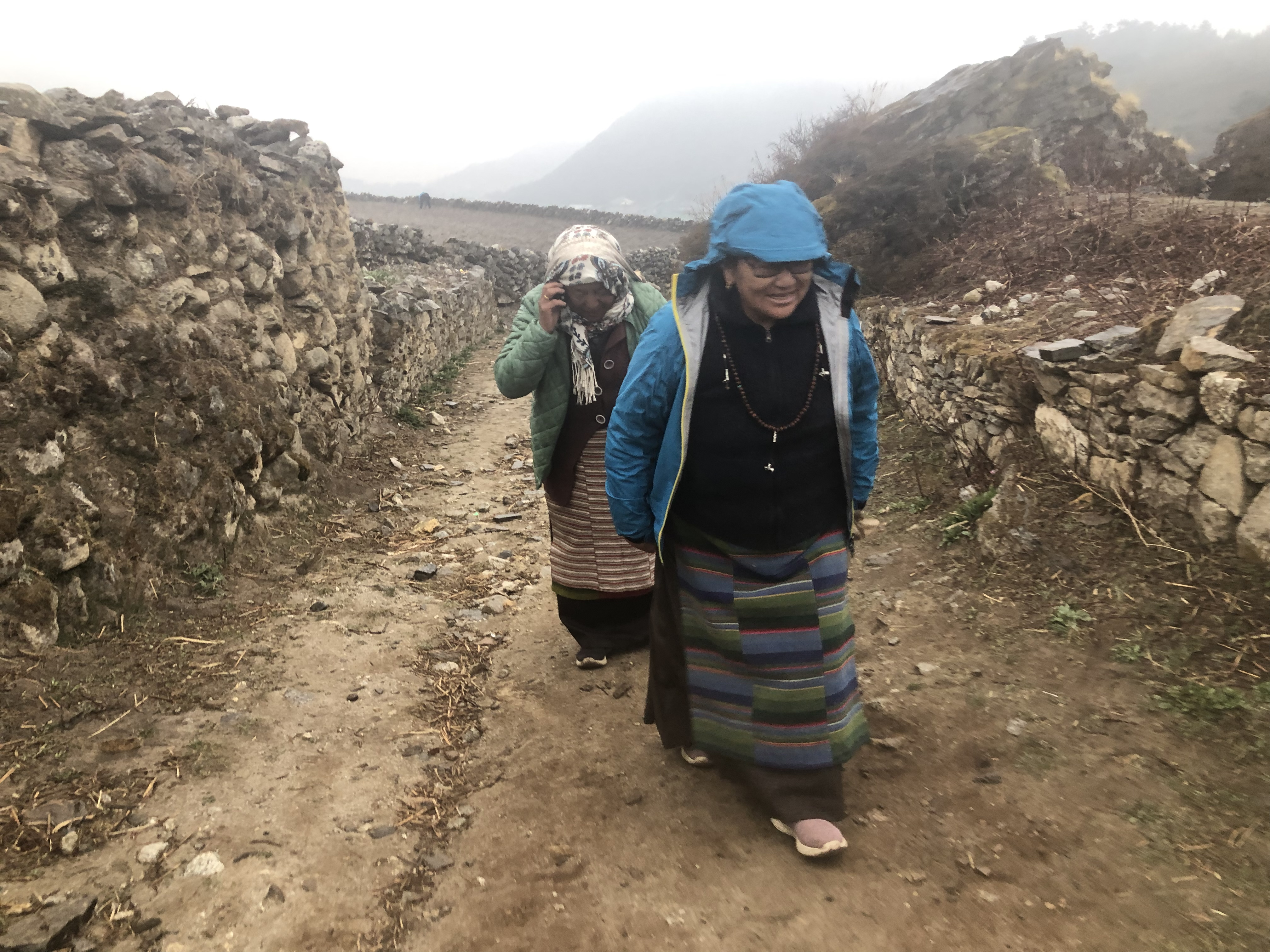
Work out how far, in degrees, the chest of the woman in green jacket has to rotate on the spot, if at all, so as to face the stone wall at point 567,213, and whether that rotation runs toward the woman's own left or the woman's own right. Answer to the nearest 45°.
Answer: approximately 180°

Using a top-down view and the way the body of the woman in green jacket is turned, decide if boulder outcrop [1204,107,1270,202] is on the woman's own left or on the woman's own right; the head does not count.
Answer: on the woman's own left

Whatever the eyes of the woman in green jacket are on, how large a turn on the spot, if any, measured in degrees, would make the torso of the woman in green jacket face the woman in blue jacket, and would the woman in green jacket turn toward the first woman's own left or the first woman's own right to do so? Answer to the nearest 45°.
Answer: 0° — they already face them

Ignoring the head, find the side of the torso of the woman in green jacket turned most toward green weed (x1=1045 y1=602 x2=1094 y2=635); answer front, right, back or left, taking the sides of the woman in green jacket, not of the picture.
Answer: left

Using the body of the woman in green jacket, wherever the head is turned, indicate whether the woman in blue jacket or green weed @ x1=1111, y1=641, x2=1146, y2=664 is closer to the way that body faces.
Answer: the woman in blue jacket

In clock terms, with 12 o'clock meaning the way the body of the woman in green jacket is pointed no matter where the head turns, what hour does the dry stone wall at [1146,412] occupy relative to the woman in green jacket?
The dry stone wall is roughly at 9 o'clock from the woman in green jacket.

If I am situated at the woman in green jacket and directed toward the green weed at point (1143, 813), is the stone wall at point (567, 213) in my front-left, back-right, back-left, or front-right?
back-left

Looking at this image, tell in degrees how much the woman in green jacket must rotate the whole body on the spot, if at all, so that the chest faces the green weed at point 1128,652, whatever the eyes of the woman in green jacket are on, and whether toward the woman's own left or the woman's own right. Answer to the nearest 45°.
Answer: approximately 45° to the woman's own left

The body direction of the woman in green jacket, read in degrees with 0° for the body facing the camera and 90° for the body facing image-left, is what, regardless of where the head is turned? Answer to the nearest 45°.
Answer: approximately 0°
